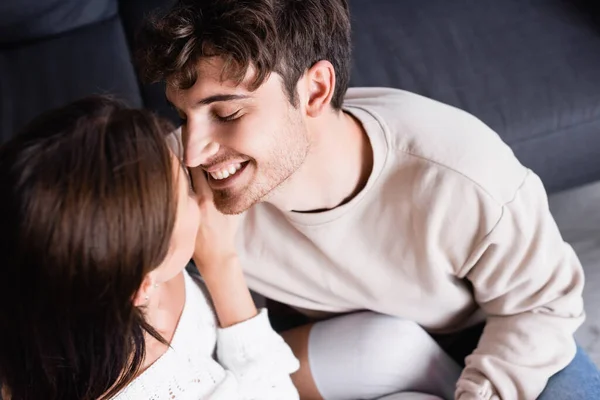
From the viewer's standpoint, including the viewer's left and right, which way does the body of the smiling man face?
facing the viewer and to the left of the viewer

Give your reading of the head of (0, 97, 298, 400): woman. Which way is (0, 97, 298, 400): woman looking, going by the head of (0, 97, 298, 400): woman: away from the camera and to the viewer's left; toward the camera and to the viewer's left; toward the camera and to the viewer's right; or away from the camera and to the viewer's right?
away from the camera and to the viewer's right

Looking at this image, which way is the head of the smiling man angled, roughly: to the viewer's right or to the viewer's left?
to the viewer's left
